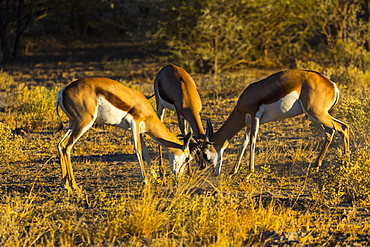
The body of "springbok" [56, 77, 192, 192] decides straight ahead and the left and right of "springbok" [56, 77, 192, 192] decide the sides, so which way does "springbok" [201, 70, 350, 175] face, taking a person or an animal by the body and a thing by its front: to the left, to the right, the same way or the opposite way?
the opposite way

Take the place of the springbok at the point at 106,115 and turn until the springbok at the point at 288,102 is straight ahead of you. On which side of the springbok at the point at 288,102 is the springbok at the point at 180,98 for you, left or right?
left

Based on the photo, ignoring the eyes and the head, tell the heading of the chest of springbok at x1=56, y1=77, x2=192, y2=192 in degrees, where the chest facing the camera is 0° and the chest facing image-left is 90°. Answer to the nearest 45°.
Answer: approximately 270°

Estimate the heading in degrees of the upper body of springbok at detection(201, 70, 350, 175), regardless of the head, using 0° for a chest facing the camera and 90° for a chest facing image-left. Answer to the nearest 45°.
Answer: approximately 90°

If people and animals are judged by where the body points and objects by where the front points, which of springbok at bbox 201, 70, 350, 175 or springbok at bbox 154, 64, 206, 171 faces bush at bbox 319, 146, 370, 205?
springbok at bbox 154, 64, 206, 171

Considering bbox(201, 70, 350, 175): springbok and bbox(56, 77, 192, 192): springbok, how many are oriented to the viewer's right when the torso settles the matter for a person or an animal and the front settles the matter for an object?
1

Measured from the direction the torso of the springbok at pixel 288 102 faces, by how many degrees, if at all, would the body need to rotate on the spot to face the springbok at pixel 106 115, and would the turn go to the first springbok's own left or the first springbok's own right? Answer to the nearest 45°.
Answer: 0° — it already faces it

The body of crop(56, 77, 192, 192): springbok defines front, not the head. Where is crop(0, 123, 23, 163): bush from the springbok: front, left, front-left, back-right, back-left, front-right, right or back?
back-left

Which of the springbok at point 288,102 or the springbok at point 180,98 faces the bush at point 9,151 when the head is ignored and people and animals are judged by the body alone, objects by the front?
the springbok at point 288,102

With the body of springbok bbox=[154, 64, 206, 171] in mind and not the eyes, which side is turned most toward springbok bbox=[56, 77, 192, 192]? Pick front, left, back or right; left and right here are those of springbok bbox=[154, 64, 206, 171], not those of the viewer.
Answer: right
